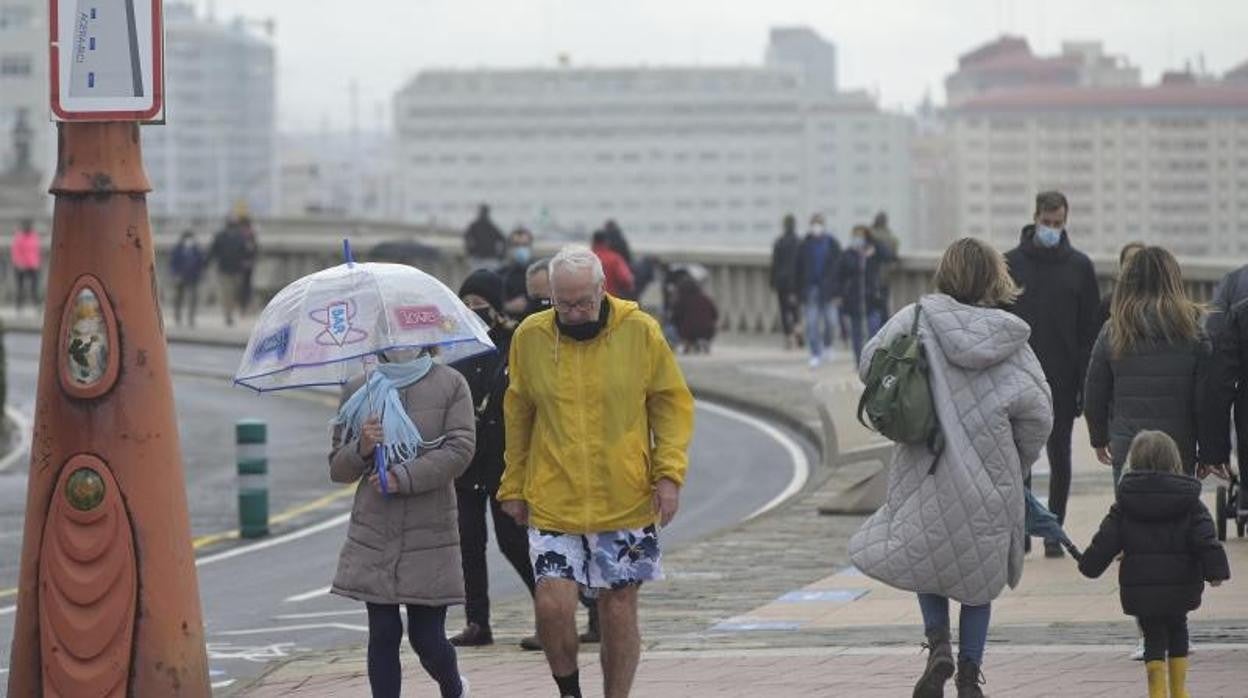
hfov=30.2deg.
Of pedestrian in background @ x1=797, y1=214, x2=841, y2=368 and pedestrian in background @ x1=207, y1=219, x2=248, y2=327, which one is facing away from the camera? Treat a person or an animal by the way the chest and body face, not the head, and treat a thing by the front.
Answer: pedestrian in background @ x1=207, y1=219, x2=248, y2=327

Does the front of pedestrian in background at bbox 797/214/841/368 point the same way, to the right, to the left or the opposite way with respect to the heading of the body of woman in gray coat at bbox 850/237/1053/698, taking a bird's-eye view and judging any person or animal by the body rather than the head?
the opposite way

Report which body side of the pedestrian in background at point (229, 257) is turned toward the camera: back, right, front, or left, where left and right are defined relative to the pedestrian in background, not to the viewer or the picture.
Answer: back

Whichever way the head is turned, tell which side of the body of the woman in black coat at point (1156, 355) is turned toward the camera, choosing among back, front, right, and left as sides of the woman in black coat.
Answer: back

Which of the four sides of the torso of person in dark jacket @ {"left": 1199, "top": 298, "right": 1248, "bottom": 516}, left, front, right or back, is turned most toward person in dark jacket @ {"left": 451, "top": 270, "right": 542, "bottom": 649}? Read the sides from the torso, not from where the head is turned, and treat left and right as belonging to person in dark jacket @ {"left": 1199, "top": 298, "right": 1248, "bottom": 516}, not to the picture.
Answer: left

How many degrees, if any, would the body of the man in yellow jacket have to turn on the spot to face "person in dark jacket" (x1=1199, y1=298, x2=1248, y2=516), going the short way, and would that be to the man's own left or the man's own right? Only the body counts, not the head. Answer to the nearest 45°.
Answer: approximately 135° to the man's own left

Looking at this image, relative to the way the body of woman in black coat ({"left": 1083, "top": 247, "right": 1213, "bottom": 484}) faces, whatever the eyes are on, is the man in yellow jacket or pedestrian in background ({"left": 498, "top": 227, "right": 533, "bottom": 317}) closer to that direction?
the pedestrian in background

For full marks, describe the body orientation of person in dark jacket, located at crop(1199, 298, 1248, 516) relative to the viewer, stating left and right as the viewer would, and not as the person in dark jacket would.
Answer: facing away from the viewer

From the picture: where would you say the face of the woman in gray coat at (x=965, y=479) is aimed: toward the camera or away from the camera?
away from the camera

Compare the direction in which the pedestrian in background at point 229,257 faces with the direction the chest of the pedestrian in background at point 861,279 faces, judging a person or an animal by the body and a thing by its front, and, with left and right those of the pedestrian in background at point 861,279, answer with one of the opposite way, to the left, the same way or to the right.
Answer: the opposite way

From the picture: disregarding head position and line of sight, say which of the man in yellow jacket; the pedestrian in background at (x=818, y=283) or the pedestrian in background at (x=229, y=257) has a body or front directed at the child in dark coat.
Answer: the pedestrian in background at (x=818, y=283)
